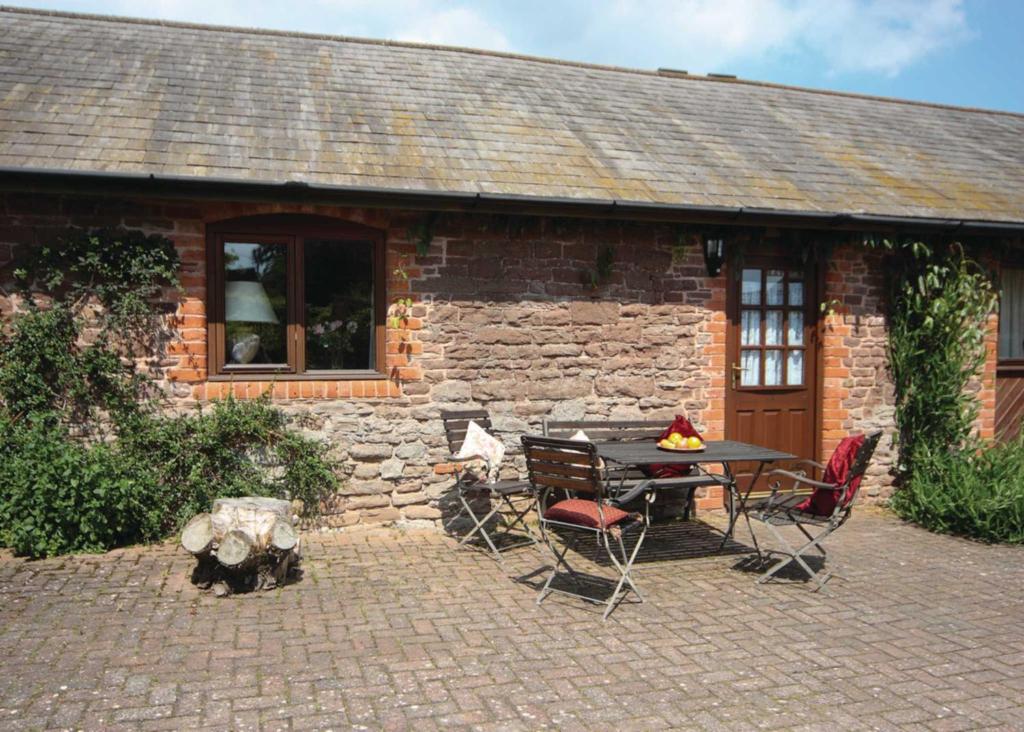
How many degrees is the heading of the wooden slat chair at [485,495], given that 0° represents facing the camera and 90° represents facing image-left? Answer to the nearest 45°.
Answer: approximately 315°

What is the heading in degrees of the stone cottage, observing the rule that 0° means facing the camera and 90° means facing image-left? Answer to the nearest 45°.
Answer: approximately 0°

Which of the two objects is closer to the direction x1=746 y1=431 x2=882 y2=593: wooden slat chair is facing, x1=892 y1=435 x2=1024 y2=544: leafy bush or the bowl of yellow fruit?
the bowl of yellow fruit

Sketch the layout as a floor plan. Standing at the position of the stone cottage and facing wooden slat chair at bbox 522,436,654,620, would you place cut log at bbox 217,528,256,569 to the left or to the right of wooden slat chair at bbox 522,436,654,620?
right

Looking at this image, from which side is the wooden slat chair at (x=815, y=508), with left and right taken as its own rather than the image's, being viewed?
left

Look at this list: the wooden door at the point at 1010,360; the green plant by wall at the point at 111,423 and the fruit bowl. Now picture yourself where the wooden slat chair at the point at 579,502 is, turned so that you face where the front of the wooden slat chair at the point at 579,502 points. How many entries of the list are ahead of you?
2

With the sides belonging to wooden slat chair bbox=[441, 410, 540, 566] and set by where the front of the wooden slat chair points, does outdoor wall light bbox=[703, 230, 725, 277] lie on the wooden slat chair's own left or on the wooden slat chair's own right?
on the wooden slat chair's own left

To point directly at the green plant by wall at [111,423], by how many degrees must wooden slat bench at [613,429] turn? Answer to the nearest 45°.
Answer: approximately 135° to its right

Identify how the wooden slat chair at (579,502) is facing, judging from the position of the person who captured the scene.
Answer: facing away from the viewer and to the right of the viewer

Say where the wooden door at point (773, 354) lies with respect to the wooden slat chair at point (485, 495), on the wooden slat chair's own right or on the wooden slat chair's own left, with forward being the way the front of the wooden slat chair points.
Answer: on the wooden slat chair's own left

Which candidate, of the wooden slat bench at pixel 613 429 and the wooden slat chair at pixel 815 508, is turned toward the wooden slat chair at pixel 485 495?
the wooden slat chair at pixel 815 508

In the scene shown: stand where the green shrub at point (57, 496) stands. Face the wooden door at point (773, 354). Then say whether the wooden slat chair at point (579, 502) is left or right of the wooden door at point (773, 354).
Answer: right
